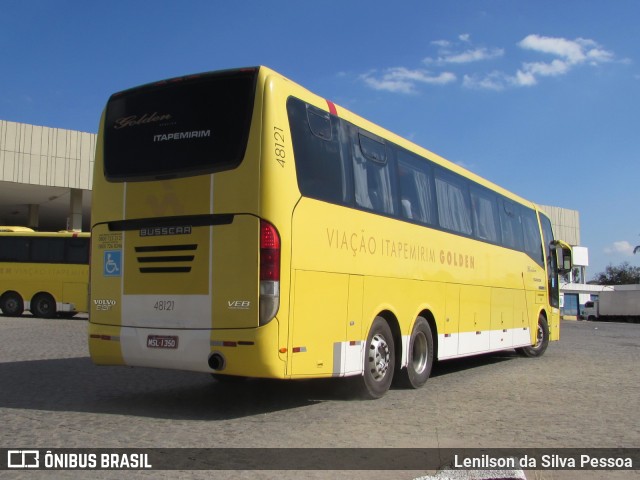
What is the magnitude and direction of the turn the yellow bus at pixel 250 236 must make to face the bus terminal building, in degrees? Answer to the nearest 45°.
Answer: approximately 90° to its left

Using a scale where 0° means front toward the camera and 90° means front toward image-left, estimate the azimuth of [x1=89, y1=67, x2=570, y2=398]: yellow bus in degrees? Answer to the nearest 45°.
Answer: approximately 225°

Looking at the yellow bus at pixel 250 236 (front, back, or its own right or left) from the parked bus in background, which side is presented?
left
